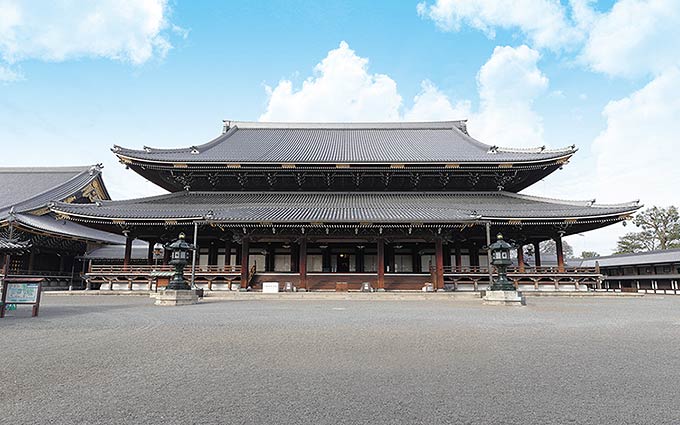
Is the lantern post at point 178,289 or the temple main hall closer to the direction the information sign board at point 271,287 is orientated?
the lantern post

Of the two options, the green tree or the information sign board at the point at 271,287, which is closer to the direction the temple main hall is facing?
the information sign board

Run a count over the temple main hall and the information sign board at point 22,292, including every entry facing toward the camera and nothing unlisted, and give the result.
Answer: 2

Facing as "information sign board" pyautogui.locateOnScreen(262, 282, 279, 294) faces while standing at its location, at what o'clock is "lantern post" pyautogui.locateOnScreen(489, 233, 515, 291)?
The lantern post is roughly at 10 o'clock from the information sign board.

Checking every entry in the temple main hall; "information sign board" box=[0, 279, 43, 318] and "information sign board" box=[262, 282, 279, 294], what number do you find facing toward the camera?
3

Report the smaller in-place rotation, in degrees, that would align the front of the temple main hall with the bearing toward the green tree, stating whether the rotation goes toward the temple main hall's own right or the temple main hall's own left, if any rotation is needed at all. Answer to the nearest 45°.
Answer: approximately 135° to the temple main hall's own left

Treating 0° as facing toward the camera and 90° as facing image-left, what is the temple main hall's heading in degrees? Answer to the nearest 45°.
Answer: approximately 0°

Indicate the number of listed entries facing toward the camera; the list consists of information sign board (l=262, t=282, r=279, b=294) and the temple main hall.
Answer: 2

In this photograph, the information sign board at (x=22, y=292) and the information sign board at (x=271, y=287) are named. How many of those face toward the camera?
2
